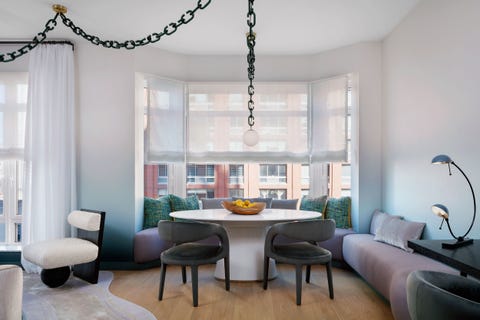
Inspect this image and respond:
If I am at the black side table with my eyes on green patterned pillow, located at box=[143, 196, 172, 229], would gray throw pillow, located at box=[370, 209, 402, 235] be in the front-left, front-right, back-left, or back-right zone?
front-right

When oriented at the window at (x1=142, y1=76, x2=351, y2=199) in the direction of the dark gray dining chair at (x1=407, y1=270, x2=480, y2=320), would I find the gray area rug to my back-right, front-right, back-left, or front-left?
front-right
